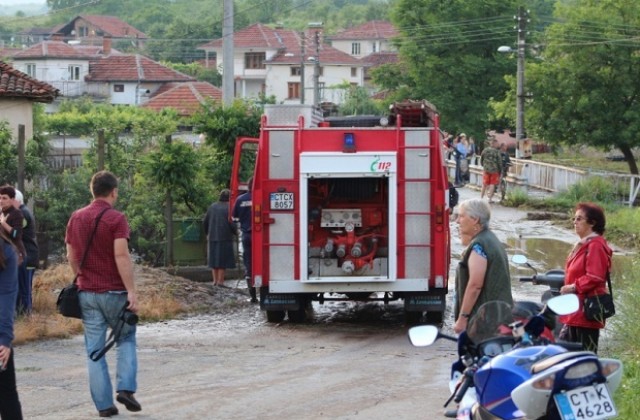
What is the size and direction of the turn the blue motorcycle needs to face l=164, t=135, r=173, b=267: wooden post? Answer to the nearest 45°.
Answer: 0° — it already faces it

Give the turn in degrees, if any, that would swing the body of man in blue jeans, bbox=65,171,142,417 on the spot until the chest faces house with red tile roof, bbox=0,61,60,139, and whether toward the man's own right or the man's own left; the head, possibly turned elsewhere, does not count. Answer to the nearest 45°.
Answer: approximately 45° to the man's own left

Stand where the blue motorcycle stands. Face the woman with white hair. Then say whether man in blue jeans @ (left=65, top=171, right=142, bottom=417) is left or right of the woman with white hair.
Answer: left

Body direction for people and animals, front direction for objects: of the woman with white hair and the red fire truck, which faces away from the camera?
the red fire truck

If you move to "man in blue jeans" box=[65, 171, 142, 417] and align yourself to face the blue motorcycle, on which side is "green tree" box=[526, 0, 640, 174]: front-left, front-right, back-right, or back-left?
back-left

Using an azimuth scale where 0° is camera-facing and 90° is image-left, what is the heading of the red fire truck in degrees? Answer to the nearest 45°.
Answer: approximately 180°

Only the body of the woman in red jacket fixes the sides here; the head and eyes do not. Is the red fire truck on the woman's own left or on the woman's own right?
on the woman's own right

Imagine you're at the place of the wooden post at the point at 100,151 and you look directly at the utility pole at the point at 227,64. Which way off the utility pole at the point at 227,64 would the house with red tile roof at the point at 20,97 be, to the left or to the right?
left

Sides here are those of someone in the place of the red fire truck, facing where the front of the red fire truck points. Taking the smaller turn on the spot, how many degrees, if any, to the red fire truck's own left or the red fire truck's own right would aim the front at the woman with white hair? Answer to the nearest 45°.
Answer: approximately 180°

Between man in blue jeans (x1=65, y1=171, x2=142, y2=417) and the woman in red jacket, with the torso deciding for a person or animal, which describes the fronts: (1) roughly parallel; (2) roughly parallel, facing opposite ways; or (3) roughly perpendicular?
roughly perpendicular
